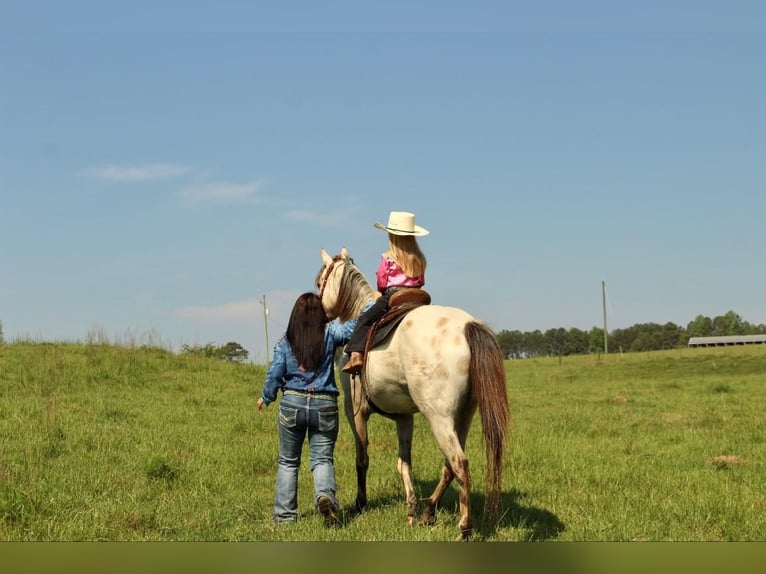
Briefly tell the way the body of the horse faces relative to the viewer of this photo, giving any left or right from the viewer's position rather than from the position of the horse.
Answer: facing away from the viewer and to the left of the viewer
